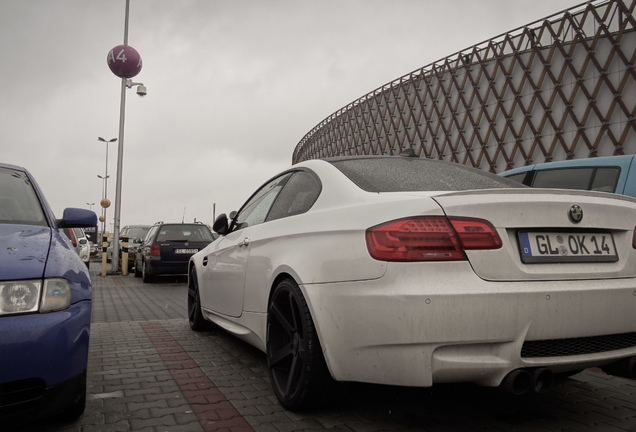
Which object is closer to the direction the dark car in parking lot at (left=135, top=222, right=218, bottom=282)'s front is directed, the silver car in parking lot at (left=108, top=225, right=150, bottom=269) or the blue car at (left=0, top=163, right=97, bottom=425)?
the silver car in parking lot

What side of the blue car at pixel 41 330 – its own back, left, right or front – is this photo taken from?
front

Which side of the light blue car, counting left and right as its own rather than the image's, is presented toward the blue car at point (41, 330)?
left

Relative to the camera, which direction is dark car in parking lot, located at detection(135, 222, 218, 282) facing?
away from the camera

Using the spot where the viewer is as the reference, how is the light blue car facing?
facing away from the viewer and to the left of the viewer

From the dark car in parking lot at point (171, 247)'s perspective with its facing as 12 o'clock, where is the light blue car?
The light blue car is roughly at 5 o'clock from the dark car in parking lot.

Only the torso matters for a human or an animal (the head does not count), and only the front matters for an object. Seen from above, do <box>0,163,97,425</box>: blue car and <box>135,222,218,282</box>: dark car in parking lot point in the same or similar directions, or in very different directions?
very different directions

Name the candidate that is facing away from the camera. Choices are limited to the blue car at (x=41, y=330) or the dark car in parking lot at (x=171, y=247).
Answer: the dark car in parking lot

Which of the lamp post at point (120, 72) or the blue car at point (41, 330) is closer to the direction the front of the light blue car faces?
the lamp post

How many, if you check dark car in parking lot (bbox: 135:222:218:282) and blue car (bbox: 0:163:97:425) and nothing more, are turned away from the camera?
1

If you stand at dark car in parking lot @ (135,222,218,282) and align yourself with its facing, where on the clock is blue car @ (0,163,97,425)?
The blue car is roughly at 6 o'clock from the dark car in parking lot.
